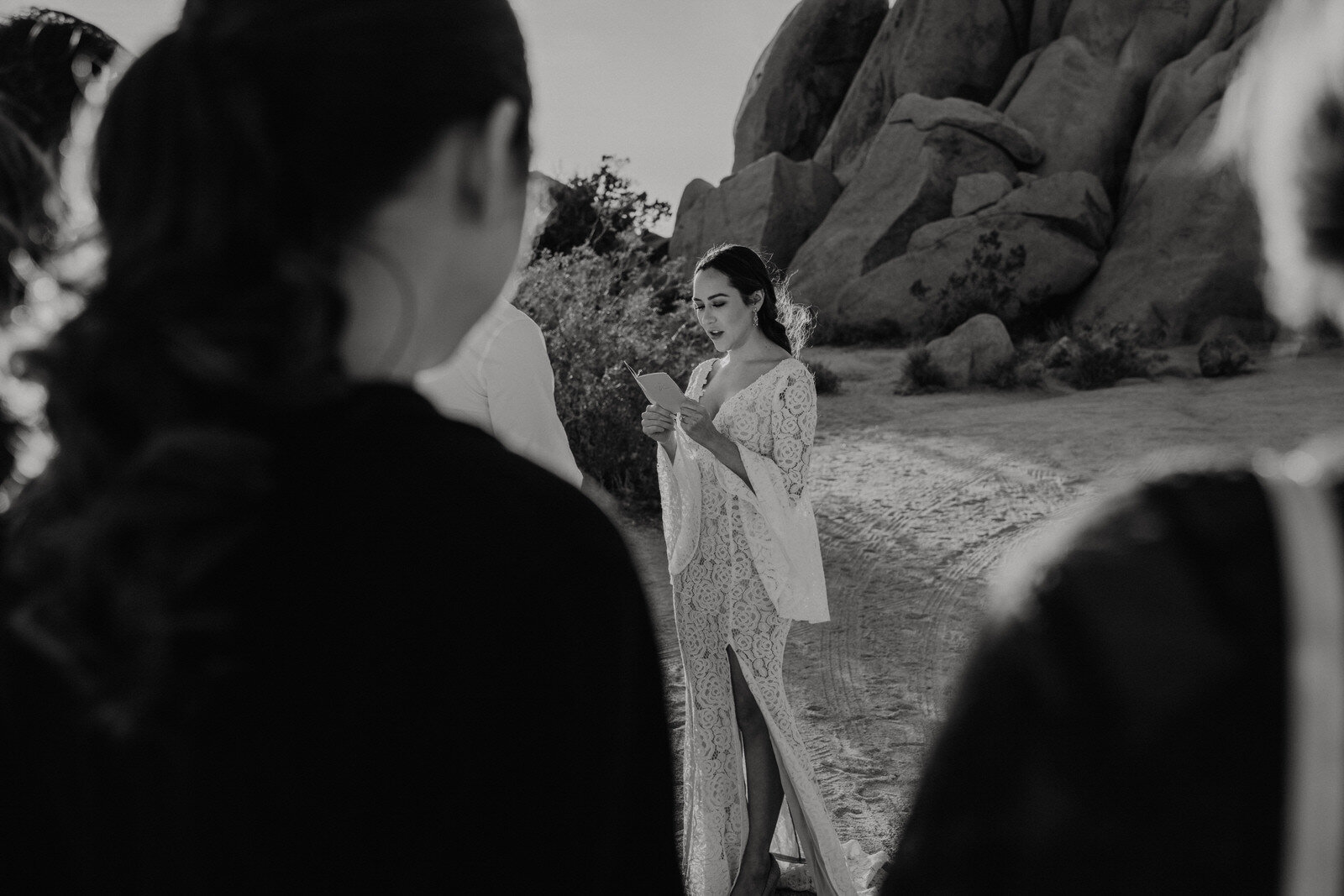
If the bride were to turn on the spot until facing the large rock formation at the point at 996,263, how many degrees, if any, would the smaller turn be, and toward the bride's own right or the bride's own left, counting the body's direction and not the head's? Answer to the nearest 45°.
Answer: approximately 135° to the bride's own right

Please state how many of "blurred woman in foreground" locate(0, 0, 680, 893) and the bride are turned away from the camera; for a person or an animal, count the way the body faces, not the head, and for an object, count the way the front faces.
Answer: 1

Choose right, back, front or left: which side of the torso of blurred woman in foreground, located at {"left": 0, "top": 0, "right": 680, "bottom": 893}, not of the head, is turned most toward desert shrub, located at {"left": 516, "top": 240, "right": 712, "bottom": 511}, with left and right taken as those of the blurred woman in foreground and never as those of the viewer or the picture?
front

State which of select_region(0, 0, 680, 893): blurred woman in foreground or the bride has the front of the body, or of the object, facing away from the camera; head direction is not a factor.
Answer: the blurred woman in foreground

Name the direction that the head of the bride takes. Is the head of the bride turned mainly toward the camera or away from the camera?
toward the camera

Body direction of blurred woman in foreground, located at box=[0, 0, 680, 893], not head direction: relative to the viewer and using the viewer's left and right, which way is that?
facing away from the viewer

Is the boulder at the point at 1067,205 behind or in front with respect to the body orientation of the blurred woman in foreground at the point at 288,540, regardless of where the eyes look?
in front

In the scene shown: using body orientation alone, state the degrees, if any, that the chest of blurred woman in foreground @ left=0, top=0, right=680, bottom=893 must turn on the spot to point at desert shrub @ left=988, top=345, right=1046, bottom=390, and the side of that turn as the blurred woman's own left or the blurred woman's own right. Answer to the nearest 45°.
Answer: approximately 45° to the blurred woman's own right

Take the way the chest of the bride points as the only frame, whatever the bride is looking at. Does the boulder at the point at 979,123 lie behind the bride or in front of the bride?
behind

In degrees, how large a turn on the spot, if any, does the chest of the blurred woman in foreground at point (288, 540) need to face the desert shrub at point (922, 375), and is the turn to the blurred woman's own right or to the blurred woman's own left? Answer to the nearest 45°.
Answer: approximately 45° to the blurred woman's own right

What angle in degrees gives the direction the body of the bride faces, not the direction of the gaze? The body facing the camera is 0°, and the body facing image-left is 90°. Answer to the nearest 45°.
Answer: approximately 45°

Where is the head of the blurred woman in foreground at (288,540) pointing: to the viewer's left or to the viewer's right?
to the viewer's right
